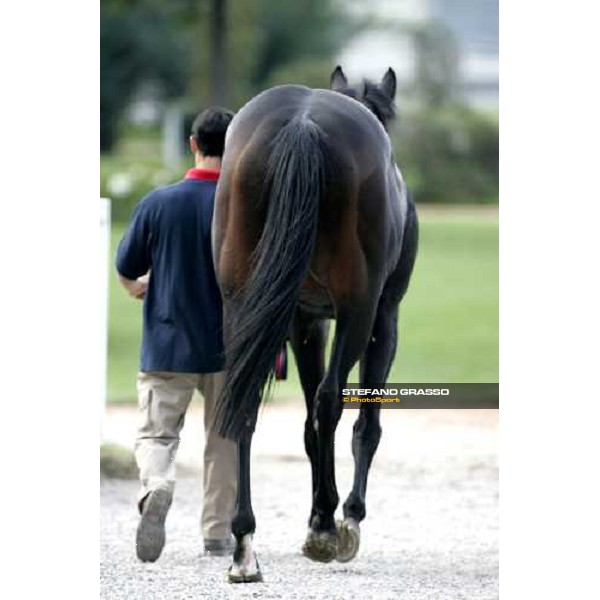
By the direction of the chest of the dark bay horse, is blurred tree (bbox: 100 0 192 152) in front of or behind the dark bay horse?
in front

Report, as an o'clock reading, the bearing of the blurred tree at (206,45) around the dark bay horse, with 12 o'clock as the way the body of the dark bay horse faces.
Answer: The blurred tree is roughly at 12 o'clock from the dark bay horse.

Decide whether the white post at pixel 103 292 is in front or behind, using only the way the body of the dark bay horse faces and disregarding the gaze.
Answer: in front

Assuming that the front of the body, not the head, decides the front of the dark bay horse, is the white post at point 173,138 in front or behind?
in front

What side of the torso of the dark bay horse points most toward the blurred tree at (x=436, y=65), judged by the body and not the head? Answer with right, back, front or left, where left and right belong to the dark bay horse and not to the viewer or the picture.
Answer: front

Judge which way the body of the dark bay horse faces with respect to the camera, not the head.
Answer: away from the camera
